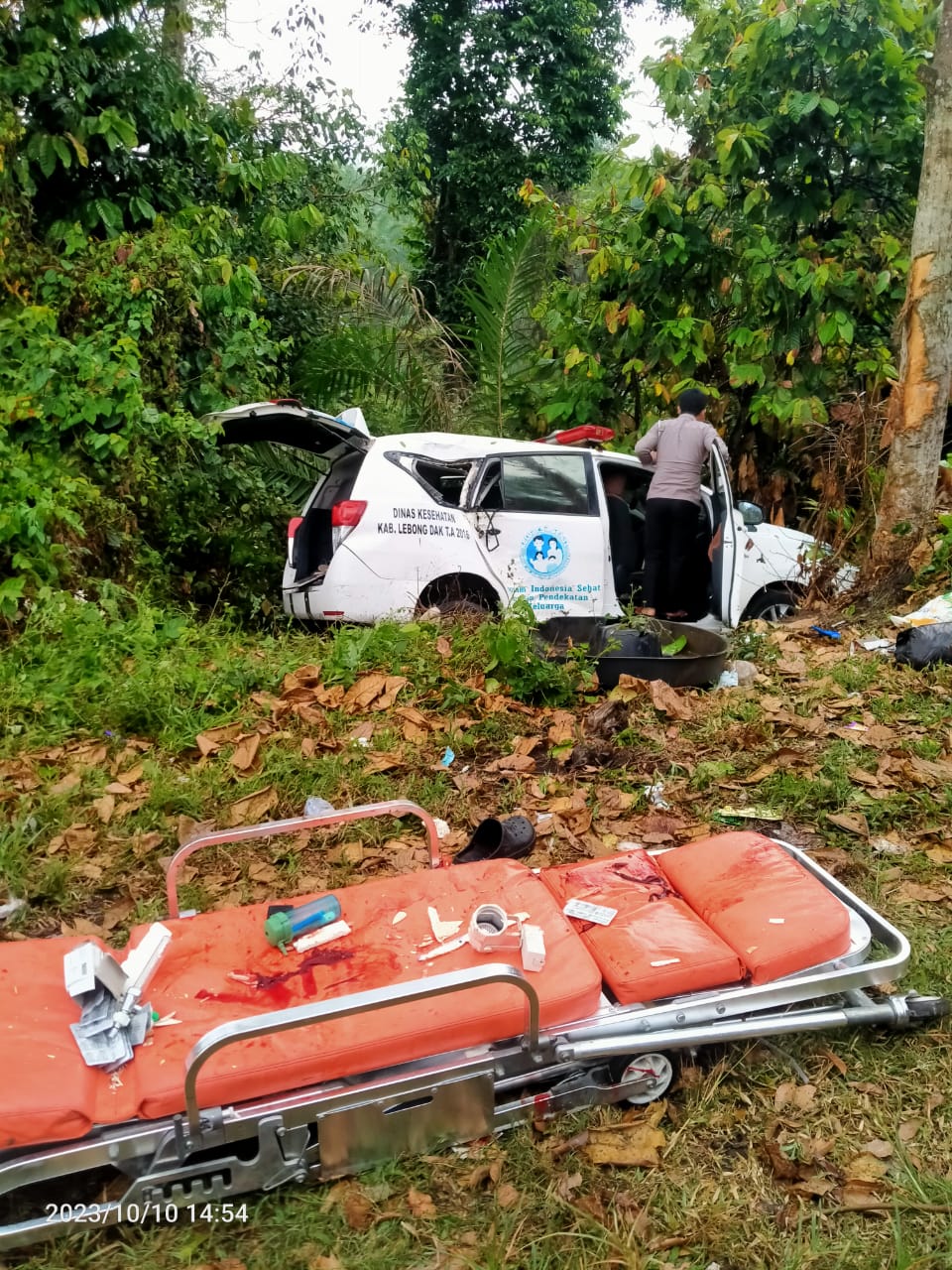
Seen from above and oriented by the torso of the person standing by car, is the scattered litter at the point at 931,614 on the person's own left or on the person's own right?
on the person's own right

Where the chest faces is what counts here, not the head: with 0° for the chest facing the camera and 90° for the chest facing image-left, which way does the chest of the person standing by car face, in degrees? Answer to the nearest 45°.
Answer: approximately 180°

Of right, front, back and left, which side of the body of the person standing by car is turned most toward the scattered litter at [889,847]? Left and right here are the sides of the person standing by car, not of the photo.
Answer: back

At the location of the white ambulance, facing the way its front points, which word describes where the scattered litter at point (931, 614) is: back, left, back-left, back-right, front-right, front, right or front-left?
front

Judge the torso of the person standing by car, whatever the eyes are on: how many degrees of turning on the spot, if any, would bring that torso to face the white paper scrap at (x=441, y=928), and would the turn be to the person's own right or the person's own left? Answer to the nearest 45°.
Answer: approximately 180°

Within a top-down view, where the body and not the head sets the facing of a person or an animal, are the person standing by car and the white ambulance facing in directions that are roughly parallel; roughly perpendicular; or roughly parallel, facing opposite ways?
roughly perpendicular

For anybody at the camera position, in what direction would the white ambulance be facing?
facing to the right of the viewer

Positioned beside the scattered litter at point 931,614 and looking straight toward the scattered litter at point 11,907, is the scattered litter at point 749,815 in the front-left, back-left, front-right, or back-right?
front-left

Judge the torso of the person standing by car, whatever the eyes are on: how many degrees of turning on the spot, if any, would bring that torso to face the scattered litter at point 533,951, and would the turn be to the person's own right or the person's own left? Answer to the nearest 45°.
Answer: approximately 180°

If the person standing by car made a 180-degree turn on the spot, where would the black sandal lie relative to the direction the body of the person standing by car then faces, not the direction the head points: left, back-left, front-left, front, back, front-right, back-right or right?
front

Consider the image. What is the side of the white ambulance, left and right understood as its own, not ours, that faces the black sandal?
right

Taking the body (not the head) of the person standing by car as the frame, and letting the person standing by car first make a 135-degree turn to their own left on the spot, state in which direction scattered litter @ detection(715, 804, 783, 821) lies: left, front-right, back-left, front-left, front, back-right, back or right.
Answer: front-left

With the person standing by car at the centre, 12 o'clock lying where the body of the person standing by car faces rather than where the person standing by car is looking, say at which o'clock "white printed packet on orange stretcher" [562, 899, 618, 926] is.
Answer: The white printed packet on orange stretcher is roughly at 6 o'clock from the person standing by car.

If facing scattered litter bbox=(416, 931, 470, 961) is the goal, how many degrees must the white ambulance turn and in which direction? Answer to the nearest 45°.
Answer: approximately 90° to its right
